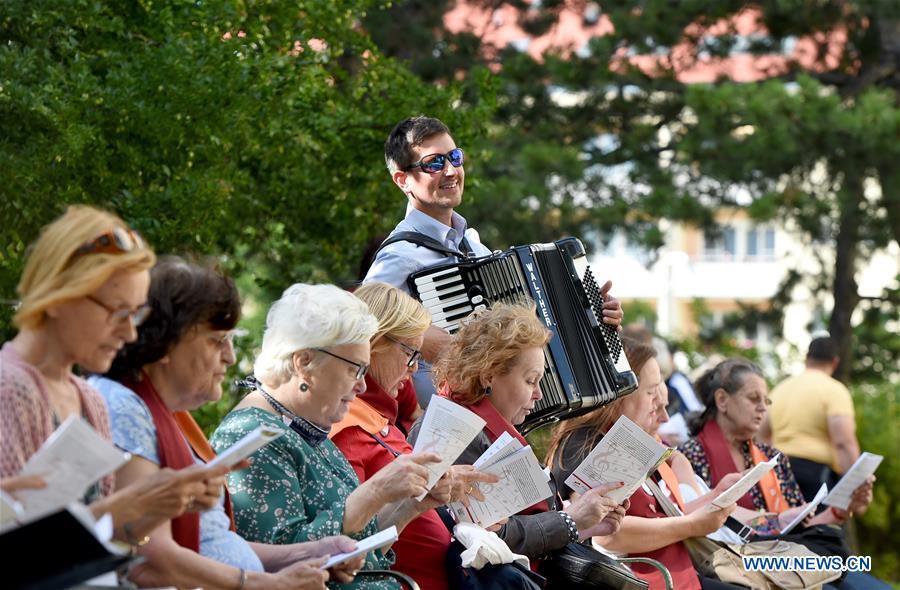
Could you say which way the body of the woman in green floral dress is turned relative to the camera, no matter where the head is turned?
to the viewer's right

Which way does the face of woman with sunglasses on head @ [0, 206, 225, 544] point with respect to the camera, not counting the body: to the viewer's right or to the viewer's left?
to the viewer's right

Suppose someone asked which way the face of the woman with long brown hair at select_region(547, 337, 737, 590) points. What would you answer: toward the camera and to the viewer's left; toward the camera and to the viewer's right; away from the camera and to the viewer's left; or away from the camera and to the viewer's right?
toward the camera and to the viewer's right

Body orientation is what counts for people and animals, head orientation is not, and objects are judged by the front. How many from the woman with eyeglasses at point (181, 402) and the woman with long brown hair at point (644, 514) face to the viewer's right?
2

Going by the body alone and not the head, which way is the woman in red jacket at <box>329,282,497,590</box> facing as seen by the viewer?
to the viewer's right

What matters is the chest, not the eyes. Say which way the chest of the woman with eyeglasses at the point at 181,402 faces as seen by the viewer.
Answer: to the viewer's right

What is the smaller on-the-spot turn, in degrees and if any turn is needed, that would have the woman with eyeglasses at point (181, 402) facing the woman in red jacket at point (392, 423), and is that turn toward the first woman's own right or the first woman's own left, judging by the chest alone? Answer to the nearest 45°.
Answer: approximately 45° to the first woman's own left

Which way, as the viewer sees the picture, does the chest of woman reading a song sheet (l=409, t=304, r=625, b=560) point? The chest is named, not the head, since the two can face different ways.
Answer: to the viewer's right

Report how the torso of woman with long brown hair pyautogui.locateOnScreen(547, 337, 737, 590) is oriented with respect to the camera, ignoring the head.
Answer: to the viewer's right

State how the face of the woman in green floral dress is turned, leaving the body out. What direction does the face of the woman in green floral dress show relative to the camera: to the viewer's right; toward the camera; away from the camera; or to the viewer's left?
to the viewer's right
